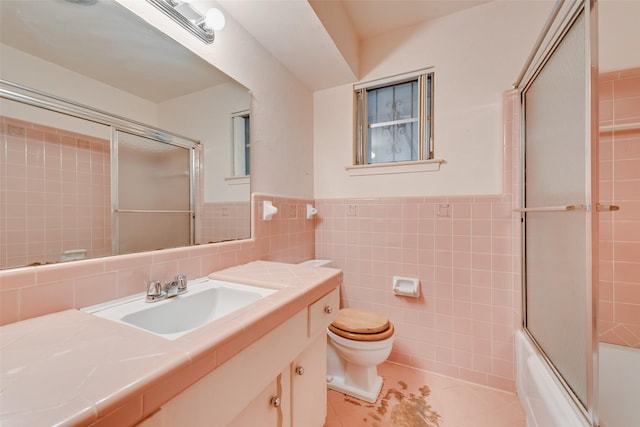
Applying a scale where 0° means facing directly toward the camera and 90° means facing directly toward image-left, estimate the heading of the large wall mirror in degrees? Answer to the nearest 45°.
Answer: approximately 315°

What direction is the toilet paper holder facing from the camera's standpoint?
toward the camera

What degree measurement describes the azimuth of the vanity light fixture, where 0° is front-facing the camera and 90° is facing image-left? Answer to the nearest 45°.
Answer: approximately 315°

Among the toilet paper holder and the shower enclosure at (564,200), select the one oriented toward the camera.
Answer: the toilet paper holder

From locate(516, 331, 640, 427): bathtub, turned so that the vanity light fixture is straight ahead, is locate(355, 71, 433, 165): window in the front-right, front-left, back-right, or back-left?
front-right

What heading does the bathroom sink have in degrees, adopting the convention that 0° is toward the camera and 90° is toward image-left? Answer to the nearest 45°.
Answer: approximately 315°

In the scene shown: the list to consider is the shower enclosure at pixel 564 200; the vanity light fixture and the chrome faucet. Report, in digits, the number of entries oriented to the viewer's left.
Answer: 1

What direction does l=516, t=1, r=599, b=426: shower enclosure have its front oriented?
to the viewer's left

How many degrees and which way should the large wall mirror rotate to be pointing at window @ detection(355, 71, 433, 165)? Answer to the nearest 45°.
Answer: approximately 45° to its left

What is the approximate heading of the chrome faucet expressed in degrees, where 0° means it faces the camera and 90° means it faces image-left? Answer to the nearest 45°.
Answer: approximately 315°

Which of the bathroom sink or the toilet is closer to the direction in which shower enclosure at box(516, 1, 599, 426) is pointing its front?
the toilet

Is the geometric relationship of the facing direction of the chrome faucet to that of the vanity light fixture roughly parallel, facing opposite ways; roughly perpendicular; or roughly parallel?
roughly parallel

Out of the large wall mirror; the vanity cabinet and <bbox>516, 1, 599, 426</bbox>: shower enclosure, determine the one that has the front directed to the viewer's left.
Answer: the shower enclosure
